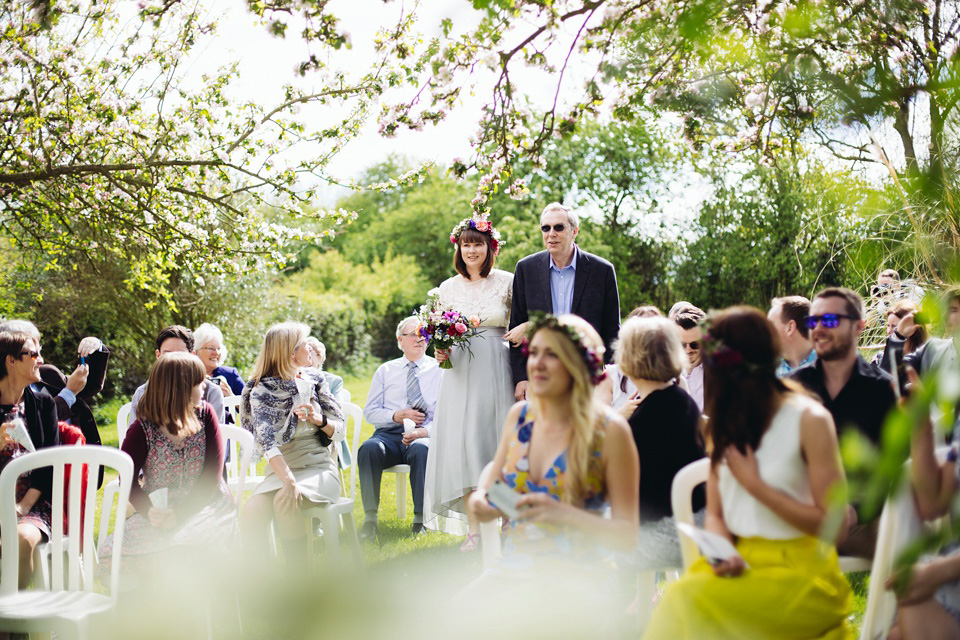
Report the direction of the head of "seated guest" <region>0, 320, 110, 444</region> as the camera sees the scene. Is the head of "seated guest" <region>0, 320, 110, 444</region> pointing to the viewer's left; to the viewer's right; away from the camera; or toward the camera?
to the viewer's right

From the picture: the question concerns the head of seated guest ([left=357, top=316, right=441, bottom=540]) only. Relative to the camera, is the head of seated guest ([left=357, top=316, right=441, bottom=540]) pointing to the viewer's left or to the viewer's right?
to the viewer's right

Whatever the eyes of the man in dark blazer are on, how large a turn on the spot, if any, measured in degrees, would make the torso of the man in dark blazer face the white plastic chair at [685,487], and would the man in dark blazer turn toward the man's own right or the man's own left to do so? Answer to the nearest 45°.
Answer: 0° — they already face it

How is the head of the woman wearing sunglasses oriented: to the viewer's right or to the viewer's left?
to the viewer's right

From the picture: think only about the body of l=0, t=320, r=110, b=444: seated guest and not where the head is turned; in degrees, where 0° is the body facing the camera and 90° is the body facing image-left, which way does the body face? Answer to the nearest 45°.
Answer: approximately 315°

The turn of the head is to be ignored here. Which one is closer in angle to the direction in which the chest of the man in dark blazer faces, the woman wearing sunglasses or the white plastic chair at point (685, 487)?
the white plastic chair

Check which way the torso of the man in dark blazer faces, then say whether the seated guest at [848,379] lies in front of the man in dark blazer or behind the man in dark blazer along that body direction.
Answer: in front

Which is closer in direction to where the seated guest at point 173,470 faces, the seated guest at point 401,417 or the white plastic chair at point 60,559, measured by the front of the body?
the white plastic chair
